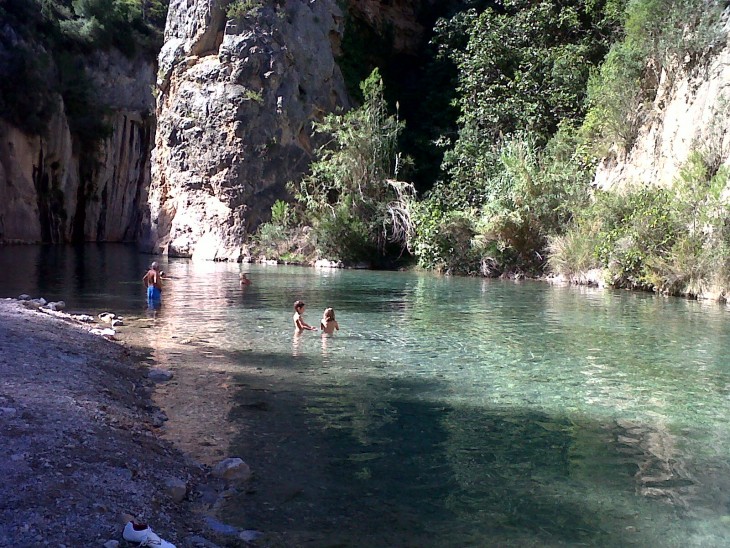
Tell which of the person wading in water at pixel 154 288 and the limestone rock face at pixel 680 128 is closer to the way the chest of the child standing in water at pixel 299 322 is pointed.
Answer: the limestone rock face

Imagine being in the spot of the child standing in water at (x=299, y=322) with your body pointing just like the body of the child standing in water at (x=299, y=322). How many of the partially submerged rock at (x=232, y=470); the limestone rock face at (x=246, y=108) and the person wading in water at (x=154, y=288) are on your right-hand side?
1

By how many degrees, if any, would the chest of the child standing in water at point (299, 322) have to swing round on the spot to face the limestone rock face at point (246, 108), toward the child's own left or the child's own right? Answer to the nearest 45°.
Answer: approximately 90° to the child's own left

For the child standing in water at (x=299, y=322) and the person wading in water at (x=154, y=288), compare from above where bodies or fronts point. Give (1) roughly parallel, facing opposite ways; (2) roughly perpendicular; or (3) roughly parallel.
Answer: roughly perpendicular

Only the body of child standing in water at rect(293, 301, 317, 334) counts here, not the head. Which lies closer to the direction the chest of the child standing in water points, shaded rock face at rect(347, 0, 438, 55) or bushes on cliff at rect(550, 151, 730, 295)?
the bushes on cliff

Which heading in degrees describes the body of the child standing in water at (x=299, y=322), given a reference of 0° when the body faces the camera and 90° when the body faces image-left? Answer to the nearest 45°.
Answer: approximately 270°

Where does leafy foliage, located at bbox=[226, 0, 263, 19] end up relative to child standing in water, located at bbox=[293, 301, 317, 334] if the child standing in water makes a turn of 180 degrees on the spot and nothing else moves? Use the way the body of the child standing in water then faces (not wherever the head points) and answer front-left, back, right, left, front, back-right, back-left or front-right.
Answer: right

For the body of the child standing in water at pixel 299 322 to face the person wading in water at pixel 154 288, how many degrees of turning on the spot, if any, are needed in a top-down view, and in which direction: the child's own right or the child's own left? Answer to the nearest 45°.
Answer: approximately 135° to the child's own left
